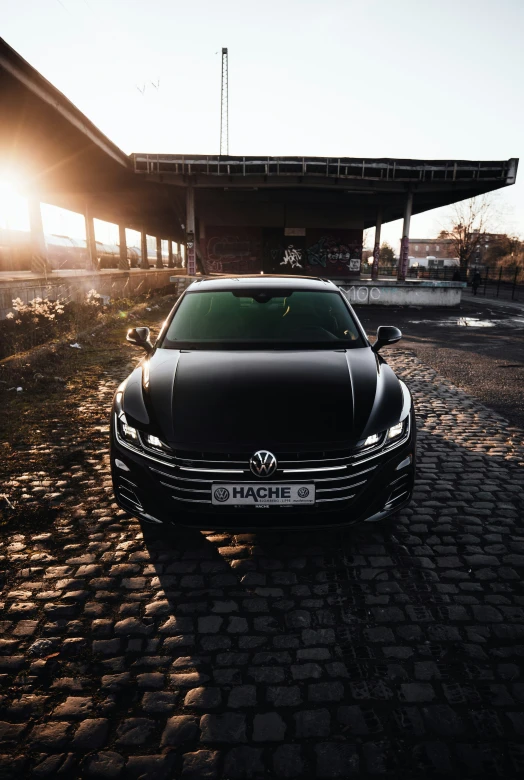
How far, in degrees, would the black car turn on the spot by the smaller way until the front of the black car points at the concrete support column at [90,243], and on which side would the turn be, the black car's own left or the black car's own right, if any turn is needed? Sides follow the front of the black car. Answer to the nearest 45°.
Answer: approximately 180°

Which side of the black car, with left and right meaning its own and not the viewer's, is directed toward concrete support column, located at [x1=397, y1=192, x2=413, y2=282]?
back

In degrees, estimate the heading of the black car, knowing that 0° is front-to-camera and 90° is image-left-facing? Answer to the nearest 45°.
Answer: approximately 0°

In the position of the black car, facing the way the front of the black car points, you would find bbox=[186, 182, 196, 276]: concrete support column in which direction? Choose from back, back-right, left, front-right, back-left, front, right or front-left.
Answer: back

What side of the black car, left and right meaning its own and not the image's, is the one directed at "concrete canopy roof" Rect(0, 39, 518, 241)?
back

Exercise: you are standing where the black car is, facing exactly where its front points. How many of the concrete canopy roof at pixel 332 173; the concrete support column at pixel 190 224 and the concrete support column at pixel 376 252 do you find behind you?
3

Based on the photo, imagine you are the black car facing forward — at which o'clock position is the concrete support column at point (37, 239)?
The concrete support column is roughly at 5 o'clock from the black car.

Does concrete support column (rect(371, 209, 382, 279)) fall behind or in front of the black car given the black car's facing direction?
behind

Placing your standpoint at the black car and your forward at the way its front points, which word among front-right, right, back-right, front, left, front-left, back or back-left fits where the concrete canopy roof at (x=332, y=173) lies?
back

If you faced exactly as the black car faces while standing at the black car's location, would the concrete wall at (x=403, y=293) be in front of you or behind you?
behind
